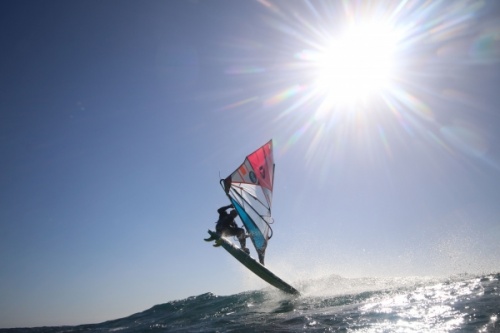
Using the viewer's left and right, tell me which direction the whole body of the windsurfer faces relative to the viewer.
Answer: facing to the right of the viewer
